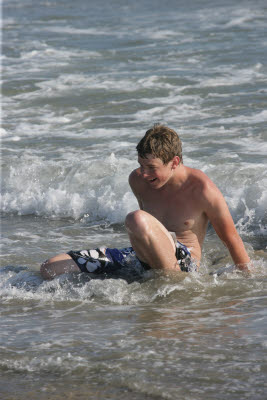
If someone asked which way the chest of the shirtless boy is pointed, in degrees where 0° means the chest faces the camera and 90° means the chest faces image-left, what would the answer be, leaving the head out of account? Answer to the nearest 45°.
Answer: approximately 45°
